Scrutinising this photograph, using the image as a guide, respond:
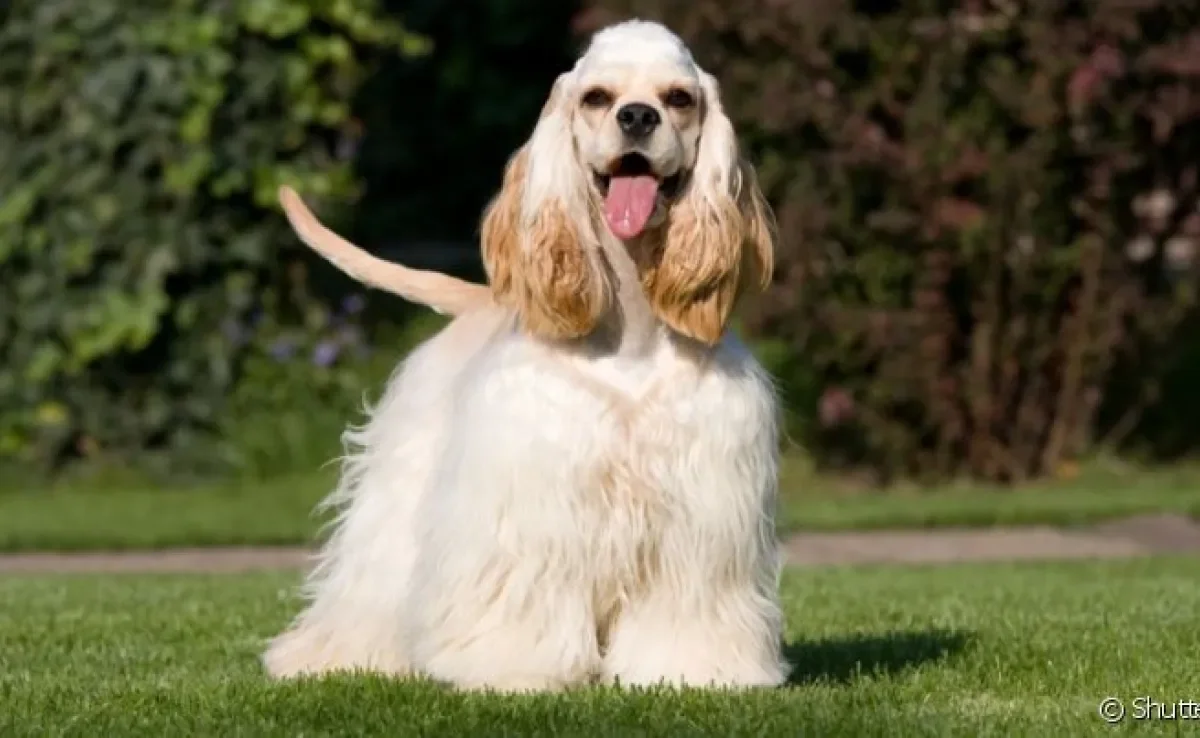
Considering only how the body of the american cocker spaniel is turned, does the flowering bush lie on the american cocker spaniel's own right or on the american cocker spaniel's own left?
on the american cocker spaniel's own left

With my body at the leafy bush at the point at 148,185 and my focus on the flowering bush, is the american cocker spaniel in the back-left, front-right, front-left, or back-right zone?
front-right

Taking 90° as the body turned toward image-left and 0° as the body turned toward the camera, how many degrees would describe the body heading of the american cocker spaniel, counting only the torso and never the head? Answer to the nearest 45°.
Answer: approximately 315°

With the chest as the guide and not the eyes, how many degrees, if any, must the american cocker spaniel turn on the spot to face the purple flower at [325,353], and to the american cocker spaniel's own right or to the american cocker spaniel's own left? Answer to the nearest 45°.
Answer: approximately 135° to the american cocker spaniel's own left

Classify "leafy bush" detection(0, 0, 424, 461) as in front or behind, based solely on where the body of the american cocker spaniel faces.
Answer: behind
